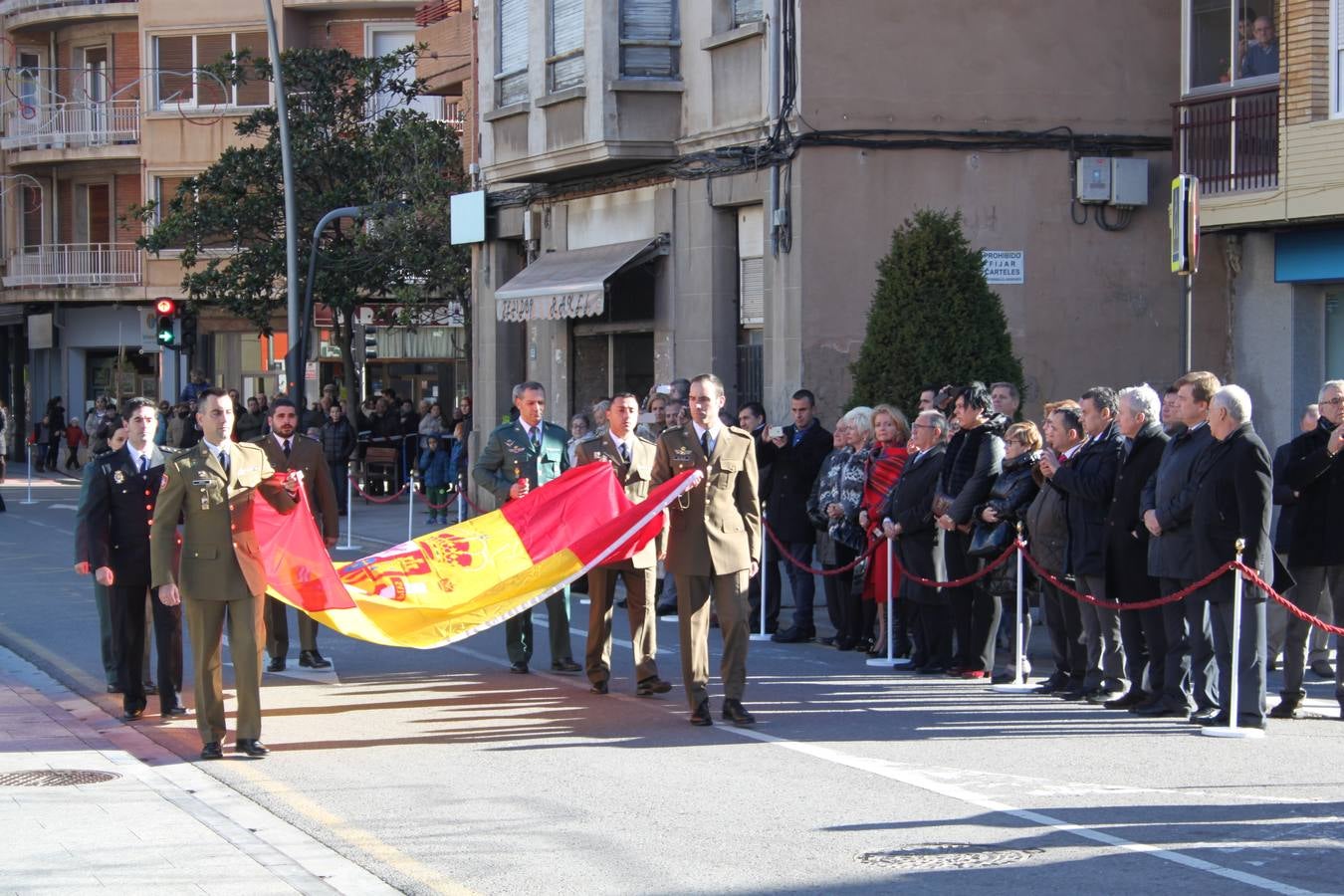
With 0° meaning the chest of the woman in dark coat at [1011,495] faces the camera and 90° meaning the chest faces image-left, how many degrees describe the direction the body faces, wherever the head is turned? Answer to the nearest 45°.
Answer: approximately 90°

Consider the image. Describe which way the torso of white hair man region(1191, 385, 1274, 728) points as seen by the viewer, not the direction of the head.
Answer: to the viewer's left

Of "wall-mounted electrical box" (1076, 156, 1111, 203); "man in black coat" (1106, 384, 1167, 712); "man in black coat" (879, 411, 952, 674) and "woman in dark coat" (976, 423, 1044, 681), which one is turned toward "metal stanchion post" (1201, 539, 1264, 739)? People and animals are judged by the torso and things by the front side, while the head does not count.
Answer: the wall-mounted electrical box

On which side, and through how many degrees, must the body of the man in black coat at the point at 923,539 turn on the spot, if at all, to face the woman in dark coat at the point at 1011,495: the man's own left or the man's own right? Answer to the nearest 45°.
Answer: approximately 135° to the man's own left

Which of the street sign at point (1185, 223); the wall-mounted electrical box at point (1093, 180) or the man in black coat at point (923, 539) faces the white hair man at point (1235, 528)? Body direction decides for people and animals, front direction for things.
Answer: the wall-mounted electrical box

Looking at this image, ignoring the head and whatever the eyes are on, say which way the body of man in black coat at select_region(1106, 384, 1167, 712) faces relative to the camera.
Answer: to the viewer's left

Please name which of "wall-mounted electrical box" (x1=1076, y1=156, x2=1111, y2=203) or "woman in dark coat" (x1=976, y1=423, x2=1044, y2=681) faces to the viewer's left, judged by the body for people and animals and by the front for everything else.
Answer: the woman in dark coat

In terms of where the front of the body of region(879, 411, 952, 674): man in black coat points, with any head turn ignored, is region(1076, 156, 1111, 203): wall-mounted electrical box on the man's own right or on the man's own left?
on the man's own right

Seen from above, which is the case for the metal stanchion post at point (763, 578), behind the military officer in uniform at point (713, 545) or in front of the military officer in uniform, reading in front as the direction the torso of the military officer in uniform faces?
behind

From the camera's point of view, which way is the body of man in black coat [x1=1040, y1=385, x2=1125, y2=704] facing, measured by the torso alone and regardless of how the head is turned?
to the viewer's left
